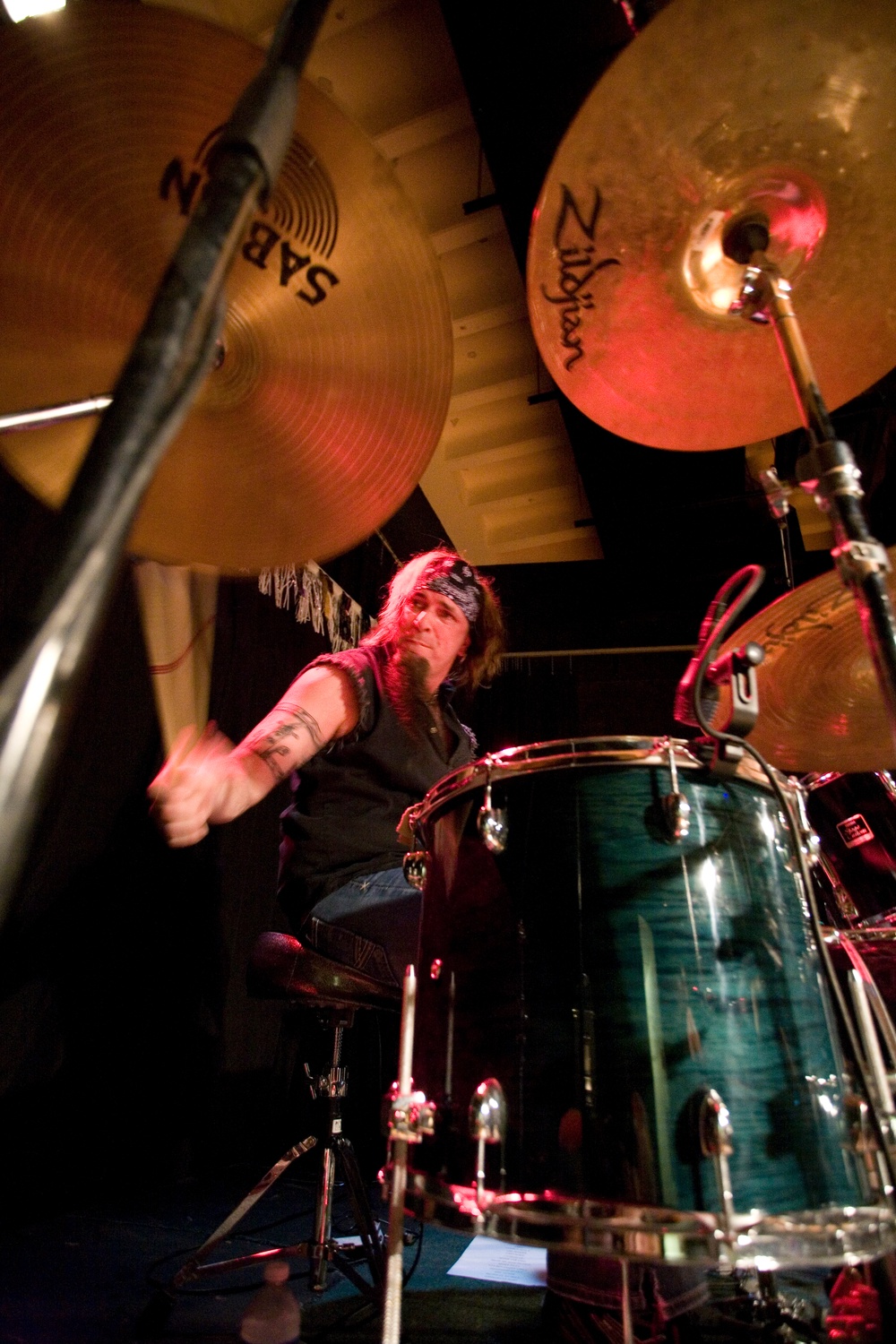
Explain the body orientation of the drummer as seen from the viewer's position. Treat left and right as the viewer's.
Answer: facing the viewer and to the right of the viewer

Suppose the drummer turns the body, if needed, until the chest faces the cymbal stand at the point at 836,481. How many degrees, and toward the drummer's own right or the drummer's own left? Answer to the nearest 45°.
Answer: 0° — they already face it

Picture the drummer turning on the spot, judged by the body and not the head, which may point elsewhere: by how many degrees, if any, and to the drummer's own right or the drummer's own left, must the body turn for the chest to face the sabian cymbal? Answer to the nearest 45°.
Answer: approximately 45° to the drummer's own right

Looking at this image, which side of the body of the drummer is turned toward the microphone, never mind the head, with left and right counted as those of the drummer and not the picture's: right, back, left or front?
front

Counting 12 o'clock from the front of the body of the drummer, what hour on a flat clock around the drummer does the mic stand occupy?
The mic stand is roughly at 2 o'clock from the drummer.
